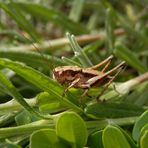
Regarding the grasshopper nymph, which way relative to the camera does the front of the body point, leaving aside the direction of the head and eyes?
to the viewer's left
